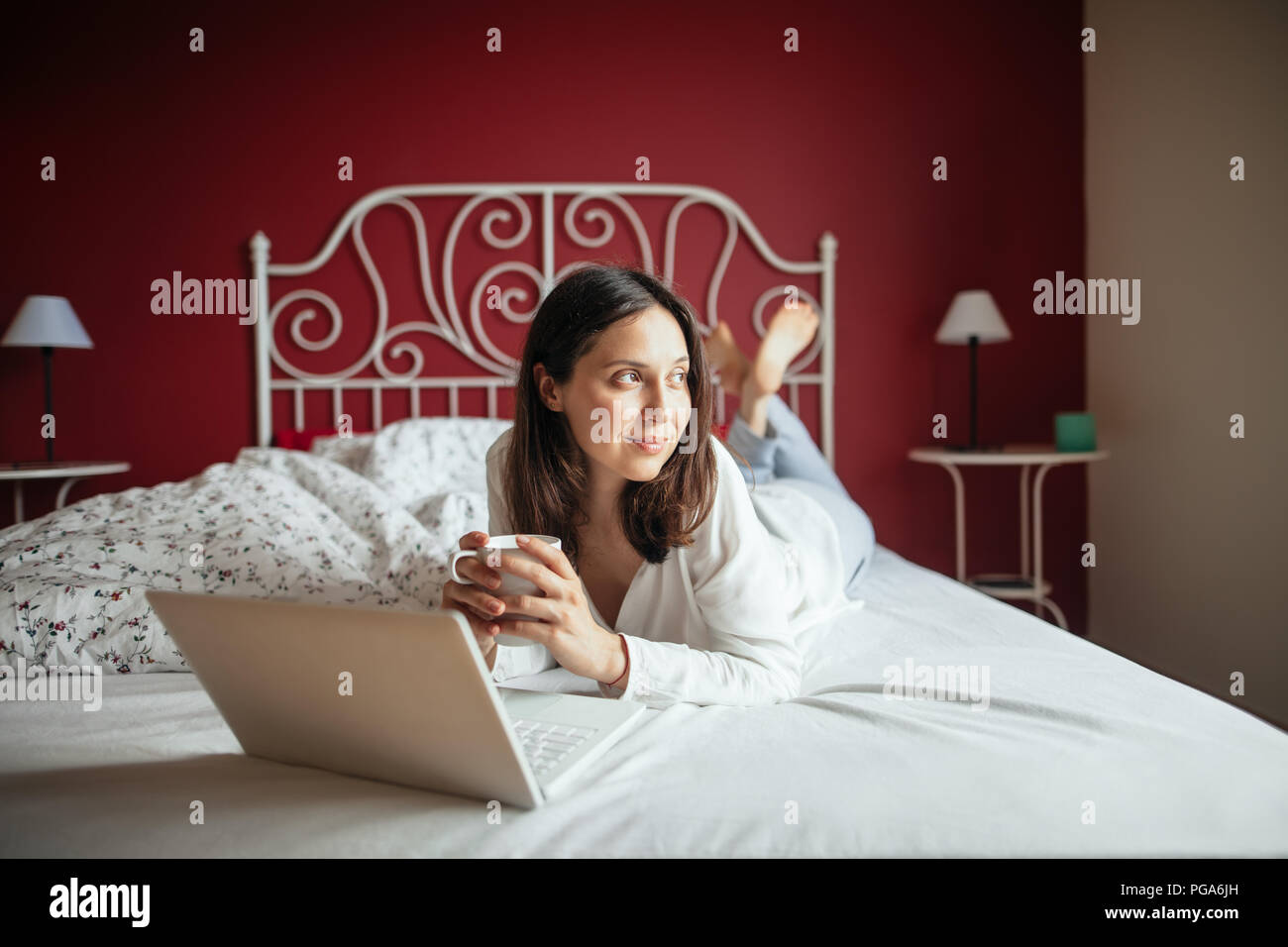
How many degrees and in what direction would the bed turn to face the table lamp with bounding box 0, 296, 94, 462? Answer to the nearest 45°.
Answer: approximately 135° to its right

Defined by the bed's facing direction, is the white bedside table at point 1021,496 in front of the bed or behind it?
behind

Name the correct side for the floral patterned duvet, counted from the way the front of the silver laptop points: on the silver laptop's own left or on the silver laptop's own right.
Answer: on the silver laptop's own left

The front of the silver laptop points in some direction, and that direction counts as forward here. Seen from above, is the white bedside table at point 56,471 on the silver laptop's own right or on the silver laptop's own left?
on the silver laptop's own left

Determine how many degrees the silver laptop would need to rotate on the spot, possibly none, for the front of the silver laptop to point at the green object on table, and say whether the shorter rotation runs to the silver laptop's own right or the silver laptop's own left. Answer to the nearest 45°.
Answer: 0° — it already faces it

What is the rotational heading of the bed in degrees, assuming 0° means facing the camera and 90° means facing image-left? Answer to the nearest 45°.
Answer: approximately 0°

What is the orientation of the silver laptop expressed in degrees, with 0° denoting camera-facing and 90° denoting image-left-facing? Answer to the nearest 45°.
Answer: approximately 225°
